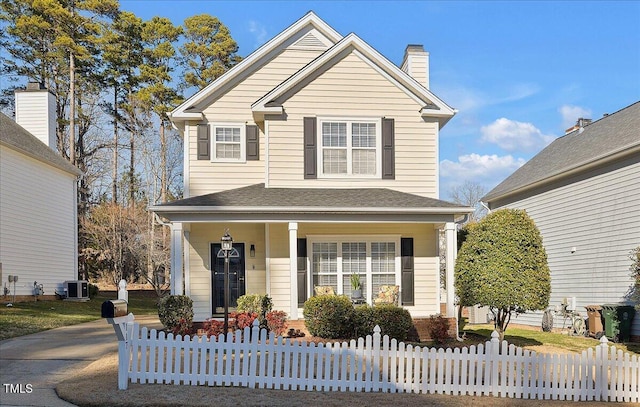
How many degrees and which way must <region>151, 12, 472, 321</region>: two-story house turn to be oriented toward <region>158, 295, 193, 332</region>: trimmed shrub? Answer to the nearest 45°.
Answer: approximately 45° to its right

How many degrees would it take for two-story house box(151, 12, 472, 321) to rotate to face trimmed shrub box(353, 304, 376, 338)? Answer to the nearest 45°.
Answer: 0° — it already faces it

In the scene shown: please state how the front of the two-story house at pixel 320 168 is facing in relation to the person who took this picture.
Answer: facing the viewer

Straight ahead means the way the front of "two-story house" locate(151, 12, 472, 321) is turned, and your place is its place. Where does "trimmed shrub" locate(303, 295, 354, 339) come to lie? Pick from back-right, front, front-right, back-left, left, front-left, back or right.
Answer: front

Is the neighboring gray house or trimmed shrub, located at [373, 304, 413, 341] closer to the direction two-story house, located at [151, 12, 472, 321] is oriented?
the trimmed shrub

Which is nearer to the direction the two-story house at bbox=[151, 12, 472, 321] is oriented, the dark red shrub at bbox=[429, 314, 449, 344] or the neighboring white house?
the dark red shrub

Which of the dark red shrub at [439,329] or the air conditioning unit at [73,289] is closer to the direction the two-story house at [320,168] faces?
the dark red shrub

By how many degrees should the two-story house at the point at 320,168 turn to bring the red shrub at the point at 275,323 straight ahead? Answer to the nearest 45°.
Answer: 0° — it already faces it

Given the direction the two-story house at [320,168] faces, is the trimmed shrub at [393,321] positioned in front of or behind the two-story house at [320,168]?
in front
